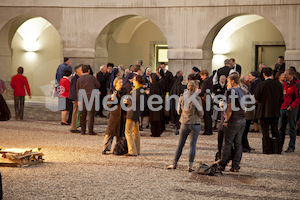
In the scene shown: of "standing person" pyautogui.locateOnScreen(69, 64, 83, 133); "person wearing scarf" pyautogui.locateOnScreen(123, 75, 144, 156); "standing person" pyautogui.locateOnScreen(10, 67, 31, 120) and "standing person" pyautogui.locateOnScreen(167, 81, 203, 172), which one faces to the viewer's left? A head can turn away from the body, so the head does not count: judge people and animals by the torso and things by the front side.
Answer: the person wearing scarf

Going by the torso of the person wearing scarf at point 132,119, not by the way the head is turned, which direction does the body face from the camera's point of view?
to the viewer's left

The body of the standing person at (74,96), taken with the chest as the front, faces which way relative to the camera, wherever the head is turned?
to the viewer's right

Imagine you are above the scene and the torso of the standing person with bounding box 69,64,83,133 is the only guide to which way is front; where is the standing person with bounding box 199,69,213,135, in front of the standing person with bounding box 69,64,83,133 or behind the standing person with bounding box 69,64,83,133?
in front

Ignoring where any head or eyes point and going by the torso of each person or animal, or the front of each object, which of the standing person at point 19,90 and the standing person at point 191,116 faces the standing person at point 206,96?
the standing person at point 191,116

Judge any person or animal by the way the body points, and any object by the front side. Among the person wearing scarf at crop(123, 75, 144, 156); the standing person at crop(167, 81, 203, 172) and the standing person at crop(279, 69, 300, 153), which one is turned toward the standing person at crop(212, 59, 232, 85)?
the standing person at crop(167, 81, 203, 172)

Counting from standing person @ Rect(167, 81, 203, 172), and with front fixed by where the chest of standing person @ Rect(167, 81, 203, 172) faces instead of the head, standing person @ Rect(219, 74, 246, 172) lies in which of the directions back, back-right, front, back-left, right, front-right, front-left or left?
right

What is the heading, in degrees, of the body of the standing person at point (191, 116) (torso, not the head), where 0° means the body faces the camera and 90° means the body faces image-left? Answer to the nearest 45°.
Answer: approximately 180°

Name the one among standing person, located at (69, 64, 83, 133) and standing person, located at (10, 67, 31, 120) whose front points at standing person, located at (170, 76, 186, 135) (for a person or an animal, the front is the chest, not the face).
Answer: standing person, located at (69, 64, 83, 133)

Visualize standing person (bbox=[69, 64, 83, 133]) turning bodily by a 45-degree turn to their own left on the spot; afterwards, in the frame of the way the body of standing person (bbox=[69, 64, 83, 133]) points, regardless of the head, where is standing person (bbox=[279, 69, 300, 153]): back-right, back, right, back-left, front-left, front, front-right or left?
right

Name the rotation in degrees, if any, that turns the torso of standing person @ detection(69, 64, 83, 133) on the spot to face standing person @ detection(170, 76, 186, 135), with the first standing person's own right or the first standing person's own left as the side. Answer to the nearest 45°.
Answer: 0° — they already face them
